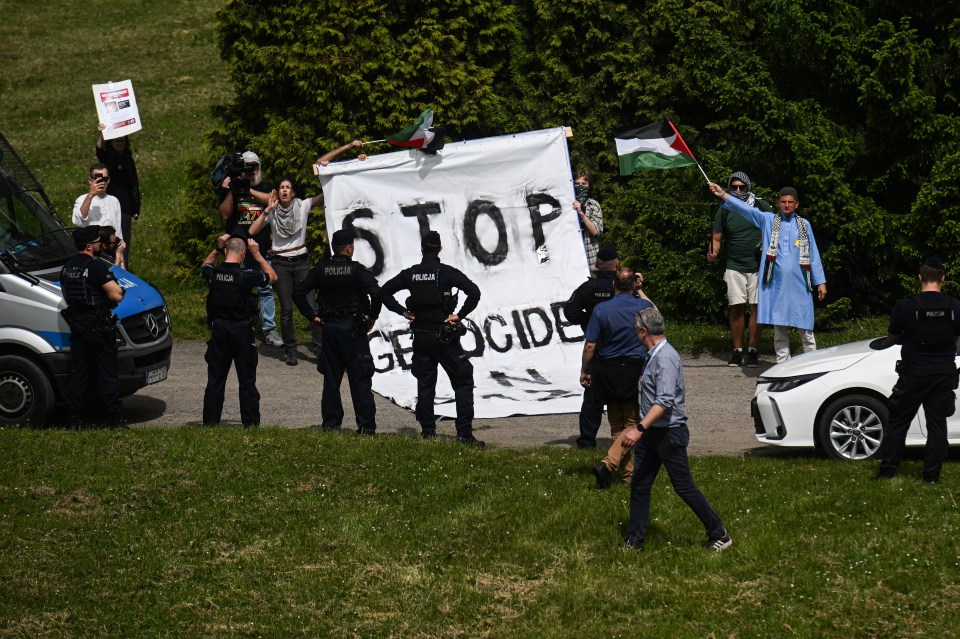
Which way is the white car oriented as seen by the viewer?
to the viewer's left

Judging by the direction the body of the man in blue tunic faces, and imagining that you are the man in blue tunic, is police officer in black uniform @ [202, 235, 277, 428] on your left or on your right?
on your right

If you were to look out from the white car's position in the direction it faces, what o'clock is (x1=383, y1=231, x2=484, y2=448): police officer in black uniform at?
The police officer in black uniform is roughly at 12 o'clock from the white car.

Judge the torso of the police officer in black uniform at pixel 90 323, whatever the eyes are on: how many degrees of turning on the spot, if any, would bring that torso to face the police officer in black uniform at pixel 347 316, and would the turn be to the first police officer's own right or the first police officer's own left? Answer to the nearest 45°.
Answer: approximately 45° to the first police officer's own right

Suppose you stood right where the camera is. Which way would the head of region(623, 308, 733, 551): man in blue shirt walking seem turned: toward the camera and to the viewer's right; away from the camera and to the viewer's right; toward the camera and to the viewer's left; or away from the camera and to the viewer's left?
away from the camera and to the viewer's left

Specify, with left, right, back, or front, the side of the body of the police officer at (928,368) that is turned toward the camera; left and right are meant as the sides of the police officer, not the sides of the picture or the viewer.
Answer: back

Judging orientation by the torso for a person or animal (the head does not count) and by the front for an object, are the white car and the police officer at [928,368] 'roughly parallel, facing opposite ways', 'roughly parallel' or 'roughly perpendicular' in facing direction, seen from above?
roughly perpendicular

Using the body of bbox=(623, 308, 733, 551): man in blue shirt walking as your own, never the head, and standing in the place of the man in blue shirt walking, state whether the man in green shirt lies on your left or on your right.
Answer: on your right
